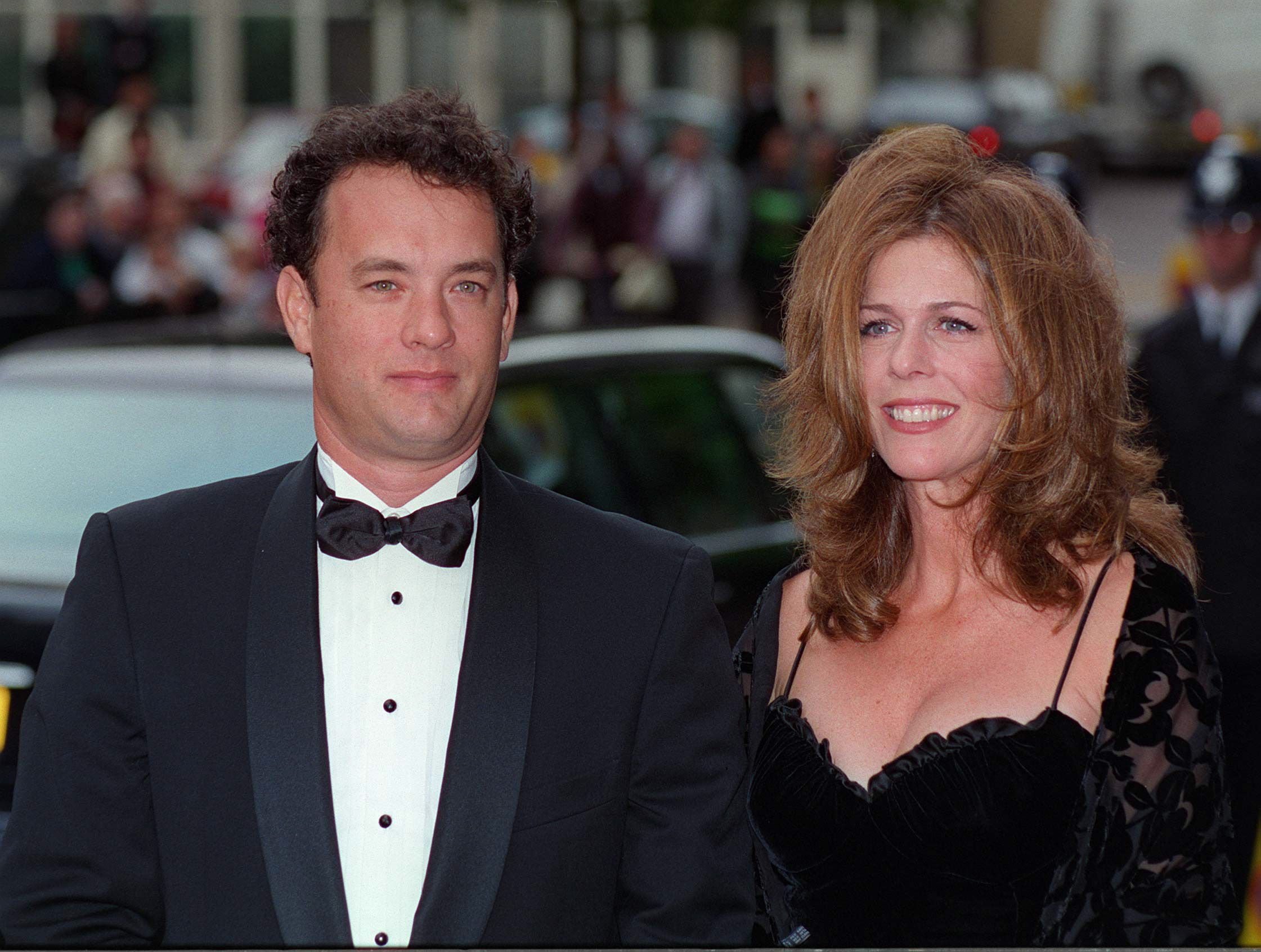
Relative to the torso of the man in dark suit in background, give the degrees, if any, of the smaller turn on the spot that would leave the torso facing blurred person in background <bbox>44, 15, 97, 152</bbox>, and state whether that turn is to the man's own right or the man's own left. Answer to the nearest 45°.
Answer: approximately 135° to the man's own right

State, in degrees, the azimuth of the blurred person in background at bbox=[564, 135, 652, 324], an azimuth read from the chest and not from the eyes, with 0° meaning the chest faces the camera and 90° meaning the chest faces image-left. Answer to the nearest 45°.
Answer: approximately 0°

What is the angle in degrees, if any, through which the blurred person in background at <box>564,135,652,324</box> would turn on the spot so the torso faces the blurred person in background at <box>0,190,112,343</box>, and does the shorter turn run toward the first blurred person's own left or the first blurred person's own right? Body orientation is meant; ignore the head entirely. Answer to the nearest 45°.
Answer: approximately 45° to the first blurred person's own right

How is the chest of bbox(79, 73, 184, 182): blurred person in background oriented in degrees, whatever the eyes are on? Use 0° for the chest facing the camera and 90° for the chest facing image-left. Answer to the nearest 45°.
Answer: approximately 0°

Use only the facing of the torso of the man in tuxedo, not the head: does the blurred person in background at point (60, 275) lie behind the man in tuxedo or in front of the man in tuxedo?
behind

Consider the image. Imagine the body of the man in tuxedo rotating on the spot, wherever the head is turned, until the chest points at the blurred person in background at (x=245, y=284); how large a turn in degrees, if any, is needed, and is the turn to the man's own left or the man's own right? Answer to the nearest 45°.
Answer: approximately 180°

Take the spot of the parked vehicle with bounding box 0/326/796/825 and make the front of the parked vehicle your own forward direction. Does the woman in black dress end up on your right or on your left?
on your right

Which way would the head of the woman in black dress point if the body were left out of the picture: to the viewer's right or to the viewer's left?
to the viewer's left
